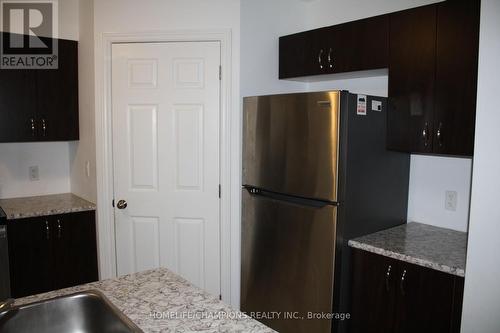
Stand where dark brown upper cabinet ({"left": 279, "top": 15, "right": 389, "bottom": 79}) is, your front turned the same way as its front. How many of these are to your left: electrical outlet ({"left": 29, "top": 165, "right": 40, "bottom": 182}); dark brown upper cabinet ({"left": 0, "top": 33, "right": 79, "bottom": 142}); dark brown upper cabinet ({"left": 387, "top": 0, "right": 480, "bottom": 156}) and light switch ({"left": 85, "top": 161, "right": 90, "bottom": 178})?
1

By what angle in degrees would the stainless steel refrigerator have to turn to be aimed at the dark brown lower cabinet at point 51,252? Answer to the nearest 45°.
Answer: approximately 45° to its right

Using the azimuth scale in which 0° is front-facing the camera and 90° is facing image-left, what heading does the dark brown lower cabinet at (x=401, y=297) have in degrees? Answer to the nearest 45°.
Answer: approximately 45°

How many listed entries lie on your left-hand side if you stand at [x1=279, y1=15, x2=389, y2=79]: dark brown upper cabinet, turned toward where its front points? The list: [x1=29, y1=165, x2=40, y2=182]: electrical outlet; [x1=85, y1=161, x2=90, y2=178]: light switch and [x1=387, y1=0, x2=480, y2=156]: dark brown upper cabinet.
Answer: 1

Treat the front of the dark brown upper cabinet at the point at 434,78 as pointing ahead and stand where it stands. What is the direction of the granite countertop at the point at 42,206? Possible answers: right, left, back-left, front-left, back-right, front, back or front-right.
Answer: front-right

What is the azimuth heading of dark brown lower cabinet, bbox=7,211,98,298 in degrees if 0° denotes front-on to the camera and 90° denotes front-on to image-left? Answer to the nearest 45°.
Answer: approximately 315°

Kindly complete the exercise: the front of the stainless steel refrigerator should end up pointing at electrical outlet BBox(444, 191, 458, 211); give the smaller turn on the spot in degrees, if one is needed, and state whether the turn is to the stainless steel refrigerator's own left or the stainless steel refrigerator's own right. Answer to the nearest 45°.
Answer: approximately 135° to the stainless steel refrigerator's own left
